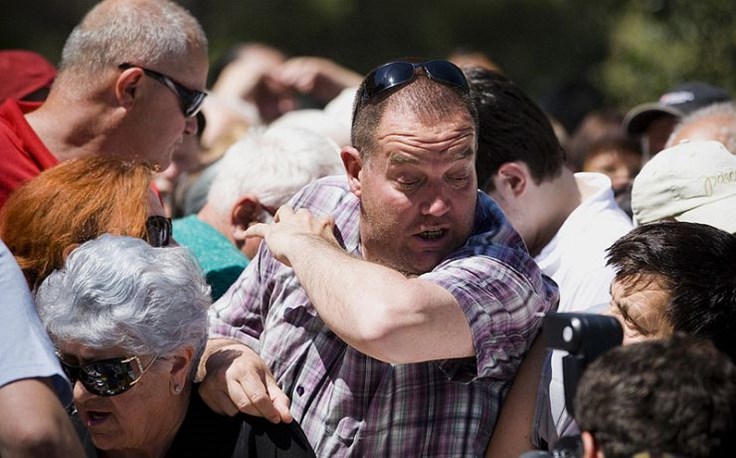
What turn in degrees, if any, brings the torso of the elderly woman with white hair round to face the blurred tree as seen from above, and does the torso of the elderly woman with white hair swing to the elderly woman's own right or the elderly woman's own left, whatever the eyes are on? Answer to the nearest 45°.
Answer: approximately 180°

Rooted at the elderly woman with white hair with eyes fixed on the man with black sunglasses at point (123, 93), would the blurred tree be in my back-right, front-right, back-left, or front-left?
front-right

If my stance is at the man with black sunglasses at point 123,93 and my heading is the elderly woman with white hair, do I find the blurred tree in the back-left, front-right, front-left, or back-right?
back-left

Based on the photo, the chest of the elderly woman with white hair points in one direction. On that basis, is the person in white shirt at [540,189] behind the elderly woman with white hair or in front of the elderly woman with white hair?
behind

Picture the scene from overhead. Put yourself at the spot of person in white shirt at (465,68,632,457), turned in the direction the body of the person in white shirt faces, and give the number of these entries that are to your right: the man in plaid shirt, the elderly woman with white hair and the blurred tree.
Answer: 1

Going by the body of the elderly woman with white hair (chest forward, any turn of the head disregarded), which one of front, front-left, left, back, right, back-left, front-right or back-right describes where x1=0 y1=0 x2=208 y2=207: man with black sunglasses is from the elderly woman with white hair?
back-right

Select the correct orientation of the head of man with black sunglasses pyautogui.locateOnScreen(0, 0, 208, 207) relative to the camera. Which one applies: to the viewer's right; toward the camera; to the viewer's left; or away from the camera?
to the viewer's right

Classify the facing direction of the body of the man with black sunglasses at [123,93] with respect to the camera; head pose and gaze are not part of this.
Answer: to the viewer's right

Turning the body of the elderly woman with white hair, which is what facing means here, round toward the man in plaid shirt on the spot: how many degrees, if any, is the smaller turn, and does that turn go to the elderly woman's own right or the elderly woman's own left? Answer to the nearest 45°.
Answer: approximately 135° to the elderly woman's own left

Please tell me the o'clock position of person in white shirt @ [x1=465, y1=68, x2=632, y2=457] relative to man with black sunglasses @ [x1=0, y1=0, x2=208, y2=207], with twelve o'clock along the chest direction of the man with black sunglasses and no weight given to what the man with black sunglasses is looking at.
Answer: The person in white shirt is roughly at 1 o'clock from the man with black sunglasses.

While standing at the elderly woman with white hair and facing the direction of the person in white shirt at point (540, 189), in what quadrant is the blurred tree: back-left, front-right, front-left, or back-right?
front-left

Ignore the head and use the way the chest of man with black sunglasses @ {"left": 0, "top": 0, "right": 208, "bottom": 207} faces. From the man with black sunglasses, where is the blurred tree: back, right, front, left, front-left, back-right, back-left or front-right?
front-left

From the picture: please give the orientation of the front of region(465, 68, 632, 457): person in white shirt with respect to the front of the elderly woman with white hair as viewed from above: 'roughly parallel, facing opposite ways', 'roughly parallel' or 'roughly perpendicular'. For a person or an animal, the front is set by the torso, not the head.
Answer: roughly perpendicular

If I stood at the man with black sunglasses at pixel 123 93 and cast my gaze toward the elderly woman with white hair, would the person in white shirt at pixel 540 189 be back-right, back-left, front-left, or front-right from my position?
front-left
